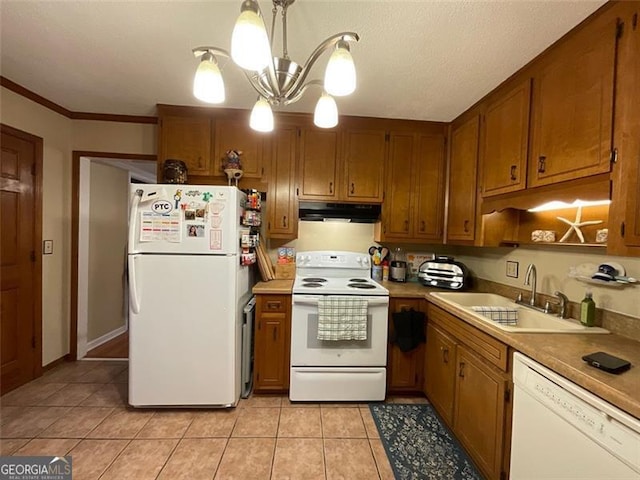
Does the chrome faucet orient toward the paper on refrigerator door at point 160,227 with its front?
yes

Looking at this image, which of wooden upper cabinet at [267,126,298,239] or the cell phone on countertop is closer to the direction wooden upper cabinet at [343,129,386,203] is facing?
the cell phone on countertop

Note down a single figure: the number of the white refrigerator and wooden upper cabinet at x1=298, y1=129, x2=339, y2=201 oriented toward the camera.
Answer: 2
